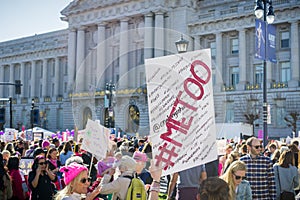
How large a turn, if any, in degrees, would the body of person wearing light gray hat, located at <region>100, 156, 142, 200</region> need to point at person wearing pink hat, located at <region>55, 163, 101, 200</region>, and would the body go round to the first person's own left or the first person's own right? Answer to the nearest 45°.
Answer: approximately 45° to the first person's own left
